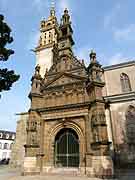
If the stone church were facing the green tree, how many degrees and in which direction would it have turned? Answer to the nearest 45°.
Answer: approximately 45° to its right

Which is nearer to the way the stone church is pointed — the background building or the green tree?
the green tree

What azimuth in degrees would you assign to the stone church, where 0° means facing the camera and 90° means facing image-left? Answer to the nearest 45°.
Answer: approximately 0°

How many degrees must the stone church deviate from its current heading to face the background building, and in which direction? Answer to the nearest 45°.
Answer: approximately 135° to its right
